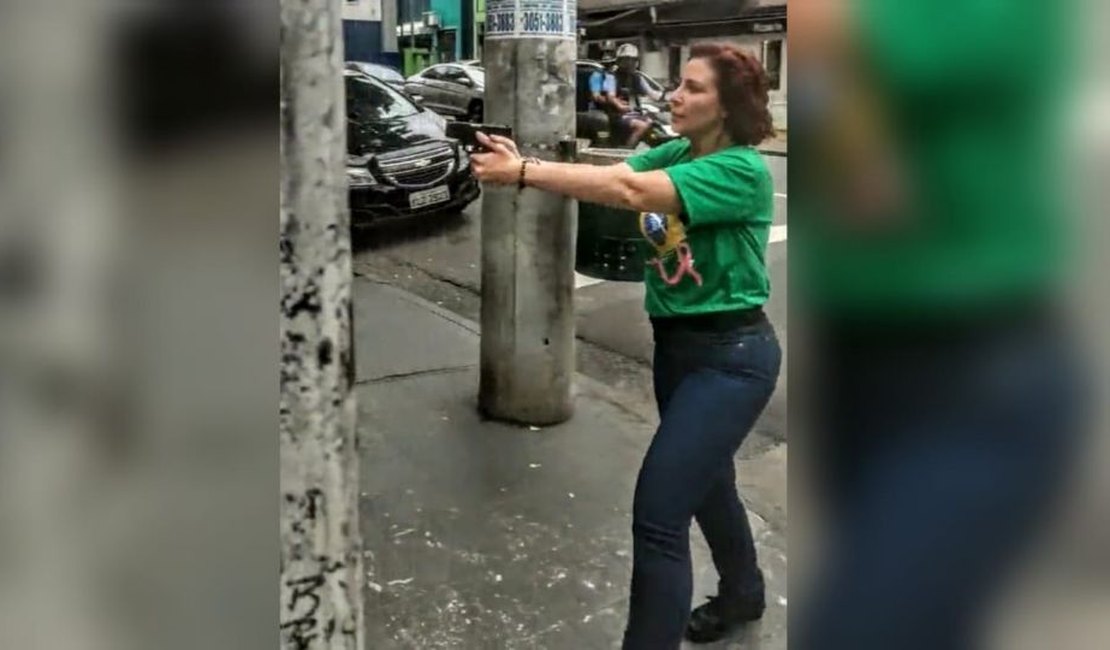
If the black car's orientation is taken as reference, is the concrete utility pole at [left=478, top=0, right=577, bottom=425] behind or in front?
in front

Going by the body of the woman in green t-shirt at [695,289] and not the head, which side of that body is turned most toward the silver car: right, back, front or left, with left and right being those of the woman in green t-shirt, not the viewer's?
right

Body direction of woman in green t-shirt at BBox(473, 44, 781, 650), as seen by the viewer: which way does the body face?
to the viewer's left

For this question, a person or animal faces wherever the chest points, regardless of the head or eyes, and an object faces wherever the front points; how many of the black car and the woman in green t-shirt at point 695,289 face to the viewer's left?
1

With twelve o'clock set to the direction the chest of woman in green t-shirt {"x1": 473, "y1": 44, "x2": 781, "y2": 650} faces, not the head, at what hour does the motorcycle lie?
The motorcycle is roughly at 3 o'clock from the woman in green t-shirt.
